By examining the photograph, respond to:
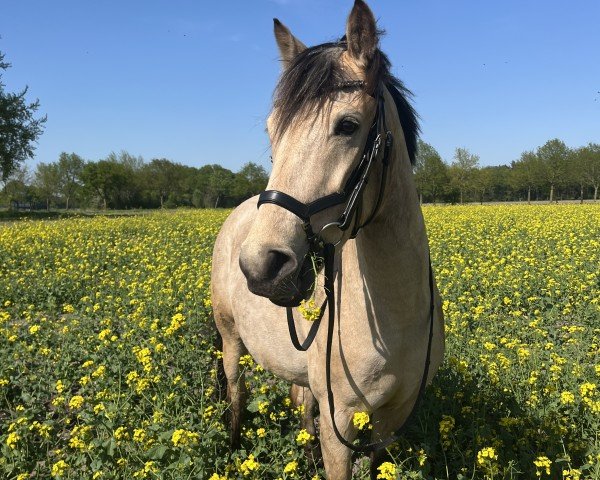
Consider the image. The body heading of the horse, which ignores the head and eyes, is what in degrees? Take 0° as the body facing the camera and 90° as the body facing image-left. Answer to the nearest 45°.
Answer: approximately 315°
